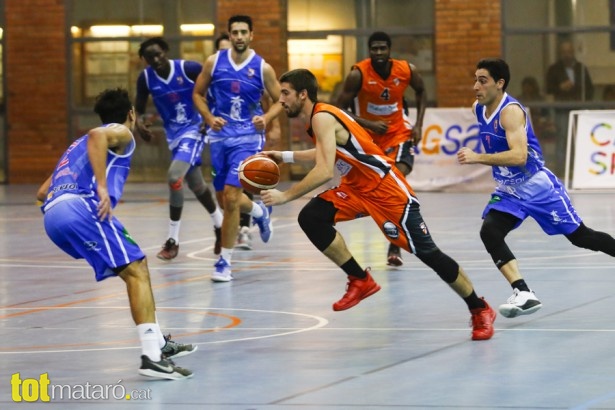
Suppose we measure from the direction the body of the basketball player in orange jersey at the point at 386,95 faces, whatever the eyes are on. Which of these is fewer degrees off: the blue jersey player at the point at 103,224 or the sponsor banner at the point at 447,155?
the blue jersey player

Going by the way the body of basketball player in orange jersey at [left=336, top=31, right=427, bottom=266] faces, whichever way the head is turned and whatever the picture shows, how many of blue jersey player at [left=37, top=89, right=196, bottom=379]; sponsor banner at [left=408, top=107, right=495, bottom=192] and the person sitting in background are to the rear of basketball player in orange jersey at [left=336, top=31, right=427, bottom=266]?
2

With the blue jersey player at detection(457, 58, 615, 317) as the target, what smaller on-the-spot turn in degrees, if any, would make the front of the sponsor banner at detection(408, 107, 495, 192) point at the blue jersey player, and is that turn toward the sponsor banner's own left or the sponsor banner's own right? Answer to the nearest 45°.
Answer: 0° — it already faces them

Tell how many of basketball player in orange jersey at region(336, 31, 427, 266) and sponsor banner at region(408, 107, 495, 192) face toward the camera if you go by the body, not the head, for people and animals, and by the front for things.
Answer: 2

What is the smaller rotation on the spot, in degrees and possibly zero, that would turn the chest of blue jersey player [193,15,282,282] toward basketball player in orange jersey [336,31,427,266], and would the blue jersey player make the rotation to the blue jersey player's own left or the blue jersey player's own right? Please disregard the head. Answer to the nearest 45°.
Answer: approximately 90° to the blue jersey player's own left

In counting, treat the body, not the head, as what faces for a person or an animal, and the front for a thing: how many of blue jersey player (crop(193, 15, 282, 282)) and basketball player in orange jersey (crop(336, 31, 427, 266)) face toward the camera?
2

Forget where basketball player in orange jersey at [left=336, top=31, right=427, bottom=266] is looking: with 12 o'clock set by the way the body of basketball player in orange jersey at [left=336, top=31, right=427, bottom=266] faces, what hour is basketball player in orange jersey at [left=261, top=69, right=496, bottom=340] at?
basketball player in orange jersey at [left=261, top=69, right=496, bottom=340] is roughly at 12 o'clock from basketball player in orange jersey at [left=336, top=31, right=427, bottom=266].

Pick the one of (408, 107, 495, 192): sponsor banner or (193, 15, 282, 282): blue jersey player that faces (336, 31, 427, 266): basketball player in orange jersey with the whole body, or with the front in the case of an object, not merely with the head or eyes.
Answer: the sponsor banner

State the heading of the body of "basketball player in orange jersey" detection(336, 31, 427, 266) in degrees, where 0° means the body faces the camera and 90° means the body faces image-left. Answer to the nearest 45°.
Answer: approximately 0°

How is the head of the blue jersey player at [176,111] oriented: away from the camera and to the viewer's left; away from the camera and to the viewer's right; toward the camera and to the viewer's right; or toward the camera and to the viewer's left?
toward the camera and to the viewer's right

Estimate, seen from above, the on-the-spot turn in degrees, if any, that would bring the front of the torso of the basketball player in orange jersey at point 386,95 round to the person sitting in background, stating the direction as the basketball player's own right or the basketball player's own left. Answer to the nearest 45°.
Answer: approximately 180°
